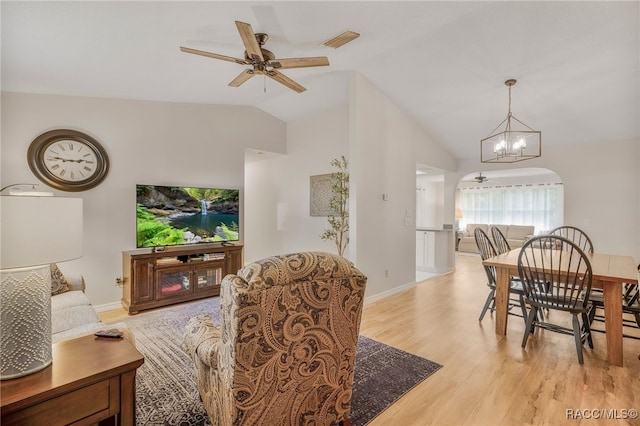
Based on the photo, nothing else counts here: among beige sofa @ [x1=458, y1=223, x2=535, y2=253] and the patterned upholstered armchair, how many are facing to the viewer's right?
0

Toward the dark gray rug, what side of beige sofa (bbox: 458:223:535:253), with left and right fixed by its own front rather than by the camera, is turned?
front

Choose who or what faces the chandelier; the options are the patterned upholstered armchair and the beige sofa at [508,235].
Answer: the beige sofa

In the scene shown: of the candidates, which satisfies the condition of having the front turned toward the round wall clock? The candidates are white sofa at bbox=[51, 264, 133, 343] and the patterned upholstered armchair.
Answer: the patterned upholstered armchair

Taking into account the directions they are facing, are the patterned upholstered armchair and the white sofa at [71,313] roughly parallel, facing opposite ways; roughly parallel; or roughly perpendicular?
roughly perpendicular

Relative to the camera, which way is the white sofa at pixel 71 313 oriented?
to the viewer's right

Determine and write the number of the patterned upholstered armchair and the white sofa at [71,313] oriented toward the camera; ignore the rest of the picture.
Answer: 0

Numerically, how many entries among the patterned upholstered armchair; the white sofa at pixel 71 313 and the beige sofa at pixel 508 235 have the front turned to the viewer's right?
1

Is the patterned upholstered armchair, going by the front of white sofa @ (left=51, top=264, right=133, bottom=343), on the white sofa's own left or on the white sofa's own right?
on the white sofa's own right

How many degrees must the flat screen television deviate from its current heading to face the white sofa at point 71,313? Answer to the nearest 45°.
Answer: approximately 90° to its right

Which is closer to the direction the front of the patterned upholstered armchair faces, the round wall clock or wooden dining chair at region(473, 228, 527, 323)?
the round wall clock

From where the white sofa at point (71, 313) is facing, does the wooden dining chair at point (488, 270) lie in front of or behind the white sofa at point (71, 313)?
in front
